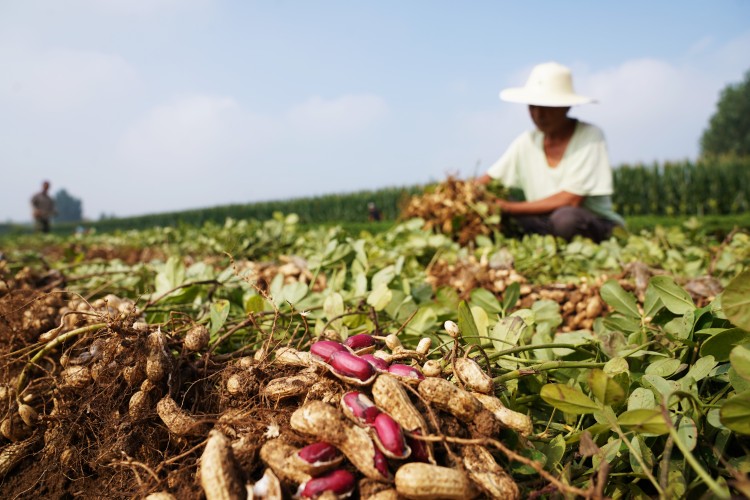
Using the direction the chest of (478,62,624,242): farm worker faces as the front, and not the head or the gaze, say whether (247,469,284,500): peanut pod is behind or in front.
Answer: in front

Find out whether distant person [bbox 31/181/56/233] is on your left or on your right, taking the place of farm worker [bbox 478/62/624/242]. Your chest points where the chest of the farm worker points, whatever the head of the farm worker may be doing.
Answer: on your right

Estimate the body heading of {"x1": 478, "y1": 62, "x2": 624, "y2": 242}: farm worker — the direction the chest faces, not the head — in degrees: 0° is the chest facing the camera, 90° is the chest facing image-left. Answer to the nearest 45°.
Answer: approximately 45°

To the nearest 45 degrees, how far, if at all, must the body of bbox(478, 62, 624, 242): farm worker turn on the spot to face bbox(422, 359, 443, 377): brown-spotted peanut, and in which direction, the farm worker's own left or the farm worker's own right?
approximately 45° to the farm worker's own left

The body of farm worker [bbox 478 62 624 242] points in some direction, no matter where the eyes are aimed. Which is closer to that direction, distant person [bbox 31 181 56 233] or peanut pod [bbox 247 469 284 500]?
the peanut pod

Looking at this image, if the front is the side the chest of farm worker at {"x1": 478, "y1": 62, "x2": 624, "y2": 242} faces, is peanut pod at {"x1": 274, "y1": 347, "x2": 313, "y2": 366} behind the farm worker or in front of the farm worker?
in front

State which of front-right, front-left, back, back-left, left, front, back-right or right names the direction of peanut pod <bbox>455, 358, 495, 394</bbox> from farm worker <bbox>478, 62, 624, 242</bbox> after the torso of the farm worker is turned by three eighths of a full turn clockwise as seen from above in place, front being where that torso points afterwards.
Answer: back

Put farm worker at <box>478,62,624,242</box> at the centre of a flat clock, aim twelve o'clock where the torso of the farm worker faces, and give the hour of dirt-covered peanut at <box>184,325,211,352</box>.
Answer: The dirt-covered peanut is roughly at 11 o'clock from the farm worker.
